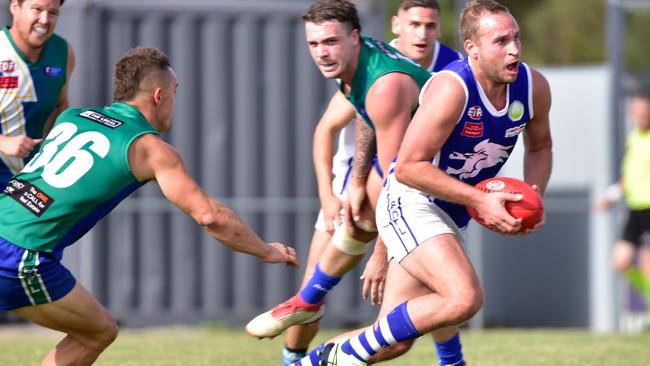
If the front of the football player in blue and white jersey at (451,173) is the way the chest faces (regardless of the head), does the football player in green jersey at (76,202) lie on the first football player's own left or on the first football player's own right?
on the first football player's own right

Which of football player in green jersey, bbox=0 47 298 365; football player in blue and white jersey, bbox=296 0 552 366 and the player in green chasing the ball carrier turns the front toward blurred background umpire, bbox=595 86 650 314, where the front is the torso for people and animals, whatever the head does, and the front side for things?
the football player in green jersey

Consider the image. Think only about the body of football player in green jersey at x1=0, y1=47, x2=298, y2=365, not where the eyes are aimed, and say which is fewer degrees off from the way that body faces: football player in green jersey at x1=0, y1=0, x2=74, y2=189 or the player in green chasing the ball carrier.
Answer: the player in green chasing the ball carrier

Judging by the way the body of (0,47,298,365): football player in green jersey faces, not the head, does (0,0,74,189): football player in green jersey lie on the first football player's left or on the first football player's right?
on the first football player's left

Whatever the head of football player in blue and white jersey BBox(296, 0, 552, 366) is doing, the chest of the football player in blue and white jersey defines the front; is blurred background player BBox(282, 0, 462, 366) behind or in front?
behind

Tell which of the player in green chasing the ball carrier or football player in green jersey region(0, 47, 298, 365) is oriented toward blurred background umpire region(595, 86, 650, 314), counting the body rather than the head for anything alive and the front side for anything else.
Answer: the football player in green jersey

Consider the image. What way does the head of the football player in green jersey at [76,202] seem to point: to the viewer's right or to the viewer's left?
to the viewer's right

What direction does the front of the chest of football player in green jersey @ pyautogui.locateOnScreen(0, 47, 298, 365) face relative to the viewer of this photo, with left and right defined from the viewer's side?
facing away from the viewer and to the right of the viewer

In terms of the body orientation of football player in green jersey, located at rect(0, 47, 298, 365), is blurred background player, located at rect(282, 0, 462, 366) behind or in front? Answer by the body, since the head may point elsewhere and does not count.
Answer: in front

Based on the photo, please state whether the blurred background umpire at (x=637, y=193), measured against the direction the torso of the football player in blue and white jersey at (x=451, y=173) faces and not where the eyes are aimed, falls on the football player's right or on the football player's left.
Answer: on the football player's left
